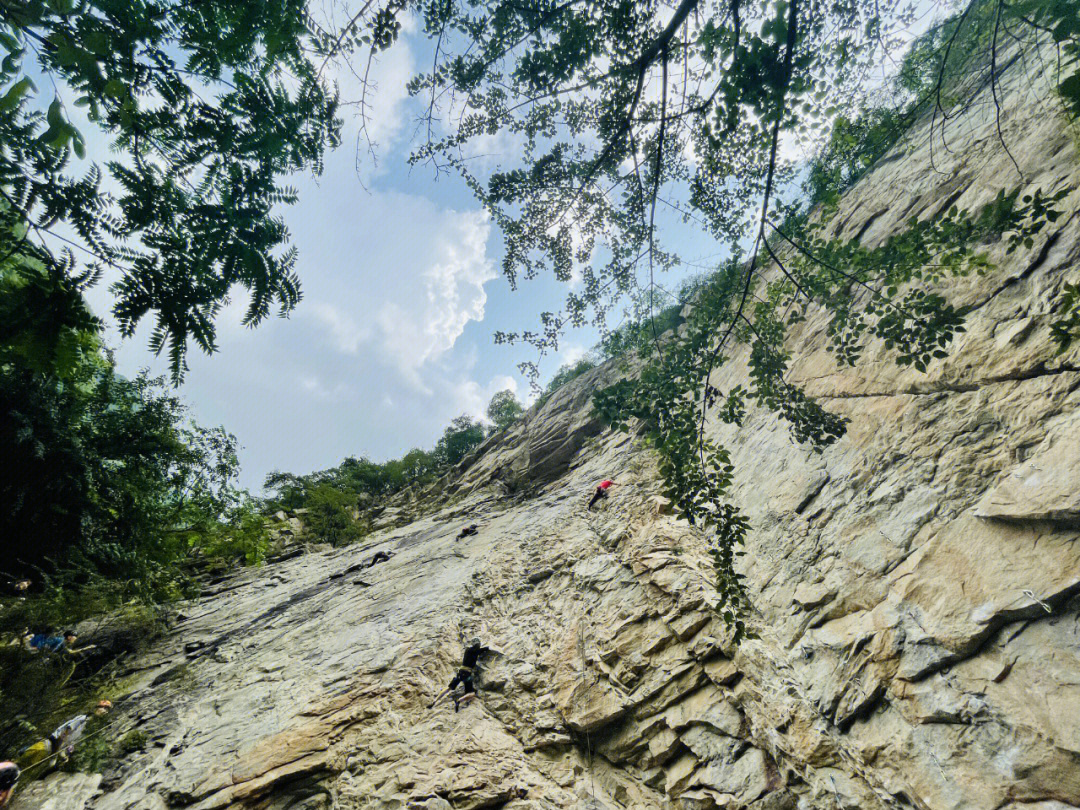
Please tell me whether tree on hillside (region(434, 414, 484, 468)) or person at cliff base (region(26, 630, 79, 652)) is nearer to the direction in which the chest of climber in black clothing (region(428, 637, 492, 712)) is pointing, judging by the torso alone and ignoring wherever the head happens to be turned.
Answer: the tree on hillside

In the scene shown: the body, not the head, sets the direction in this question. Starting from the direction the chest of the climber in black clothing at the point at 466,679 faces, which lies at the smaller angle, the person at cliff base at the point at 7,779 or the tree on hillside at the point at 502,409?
the tree on hillside

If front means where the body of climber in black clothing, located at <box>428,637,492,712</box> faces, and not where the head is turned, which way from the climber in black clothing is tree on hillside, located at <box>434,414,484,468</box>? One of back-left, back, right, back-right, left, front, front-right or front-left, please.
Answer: front-left

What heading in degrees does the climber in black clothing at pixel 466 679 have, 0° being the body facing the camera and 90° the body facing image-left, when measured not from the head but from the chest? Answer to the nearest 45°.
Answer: approximately 225°

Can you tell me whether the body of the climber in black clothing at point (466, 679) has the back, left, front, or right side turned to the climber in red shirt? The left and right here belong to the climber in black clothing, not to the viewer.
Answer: front

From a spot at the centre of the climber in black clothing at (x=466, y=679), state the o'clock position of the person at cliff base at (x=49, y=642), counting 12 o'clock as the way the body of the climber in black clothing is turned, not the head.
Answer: The person at cliff base is roughly at 8 o'clock from the climber in black clothing.
